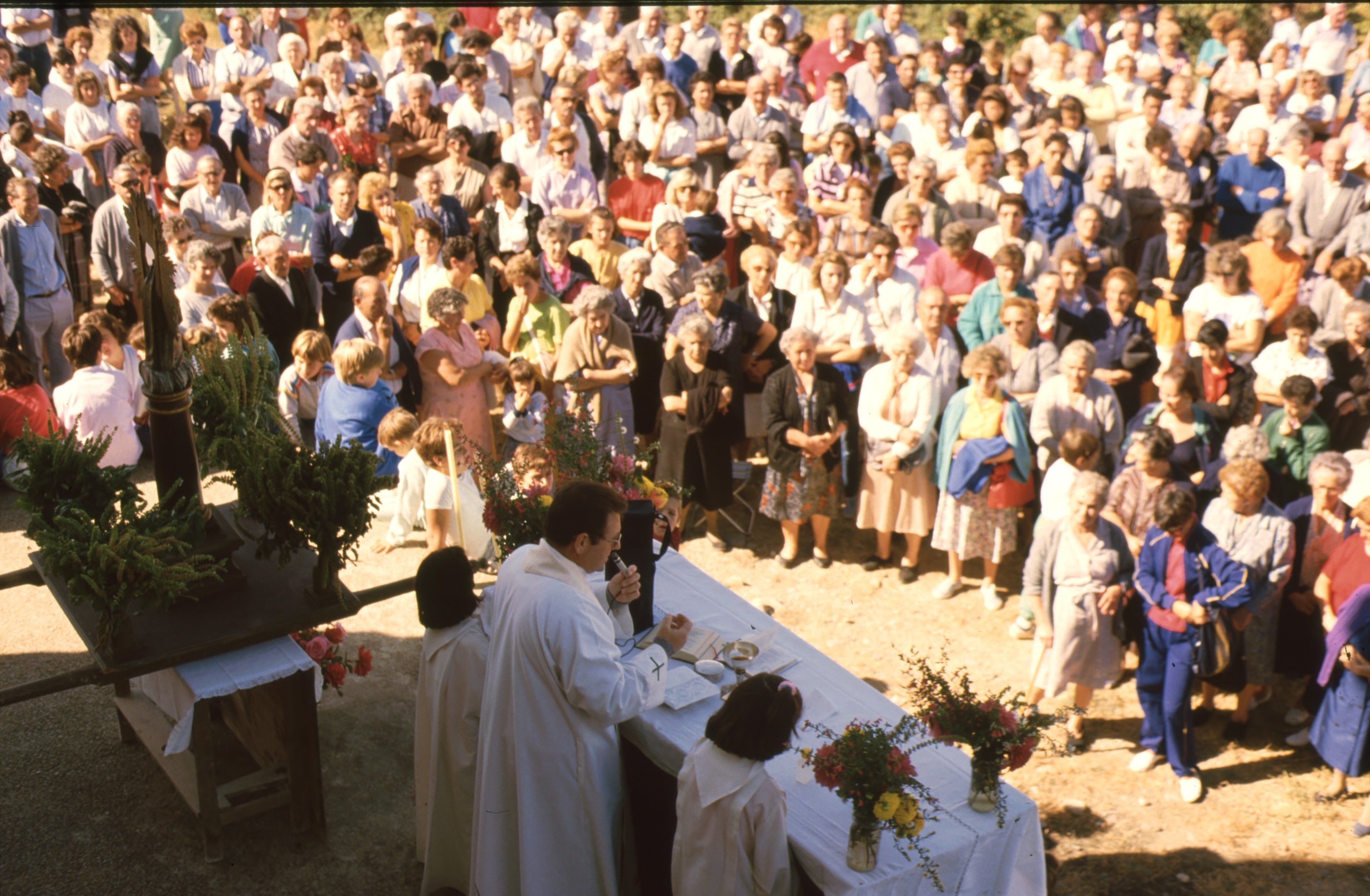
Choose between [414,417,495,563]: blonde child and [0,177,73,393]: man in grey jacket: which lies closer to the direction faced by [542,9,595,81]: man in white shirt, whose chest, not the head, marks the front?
the blonde child

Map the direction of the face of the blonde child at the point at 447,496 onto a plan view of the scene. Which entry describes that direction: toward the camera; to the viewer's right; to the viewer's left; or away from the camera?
to the viewer's right

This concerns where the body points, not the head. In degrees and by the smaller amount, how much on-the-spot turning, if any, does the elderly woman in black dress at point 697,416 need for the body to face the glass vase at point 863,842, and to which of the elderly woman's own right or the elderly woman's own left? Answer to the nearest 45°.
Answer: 0° — they already face it

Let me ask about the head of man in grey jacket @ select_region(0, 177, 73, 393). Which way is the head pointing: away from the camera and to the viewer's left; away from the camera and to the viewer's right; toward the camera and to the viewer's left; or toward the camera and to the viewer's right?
toward the camera and to the viewer's right

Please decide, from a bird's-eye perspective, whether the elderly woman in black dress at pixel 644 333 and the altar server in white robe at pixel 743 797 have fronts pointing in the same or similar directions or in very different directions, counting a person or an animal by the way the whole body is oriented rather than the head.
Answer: very different directions

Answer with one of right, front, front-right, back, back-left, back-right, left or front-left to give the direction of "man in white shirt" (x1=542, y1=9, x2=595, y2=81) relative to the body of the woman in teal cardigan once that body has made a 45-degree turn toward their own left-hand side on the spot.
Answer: back

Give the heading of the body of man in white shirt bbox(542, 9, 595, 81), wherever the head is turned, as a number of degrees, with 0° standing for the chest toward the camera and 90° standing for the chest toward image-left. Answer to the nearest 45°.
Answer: approximately 0°

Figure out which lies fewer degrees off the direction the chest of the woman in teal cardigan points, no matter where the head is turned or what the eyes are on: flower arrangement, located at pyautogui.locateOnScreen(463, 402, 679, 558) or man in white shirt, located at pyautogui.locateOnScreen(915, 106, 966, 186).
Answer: the flower arrangement

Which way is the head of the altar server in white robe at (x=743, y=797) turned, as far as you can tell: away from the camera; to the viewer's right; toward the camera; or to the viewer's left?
away from the camera

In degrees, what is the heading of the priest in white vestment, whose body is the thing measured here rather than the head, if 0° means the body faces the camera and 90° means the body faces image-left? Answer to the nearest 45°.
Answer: approximately 225°
